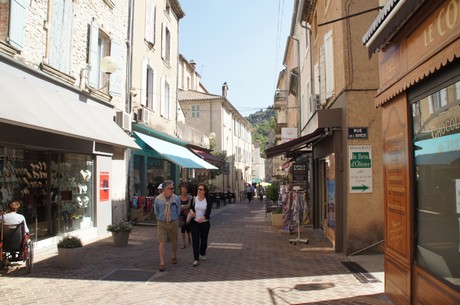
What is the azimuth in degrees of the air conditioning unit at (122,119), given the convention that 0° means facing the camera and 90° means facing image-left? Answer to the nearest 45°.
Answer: approximately 315°

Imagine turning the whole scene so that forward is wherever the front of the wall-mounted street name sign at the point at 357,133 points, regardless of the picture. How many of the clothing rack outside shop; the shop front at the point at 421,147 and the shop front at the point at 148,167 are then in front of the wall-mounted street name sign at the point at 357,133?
1

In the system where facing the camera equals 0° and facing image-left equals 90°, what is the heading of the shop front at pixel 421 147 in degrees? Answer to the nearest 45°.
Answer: approximately 45°

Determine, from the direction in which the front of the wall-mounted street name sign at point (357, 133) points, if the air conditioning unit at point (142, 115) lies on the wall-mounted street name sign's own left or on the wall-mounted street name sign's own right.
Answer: on the wall-mounted street name sign's own right

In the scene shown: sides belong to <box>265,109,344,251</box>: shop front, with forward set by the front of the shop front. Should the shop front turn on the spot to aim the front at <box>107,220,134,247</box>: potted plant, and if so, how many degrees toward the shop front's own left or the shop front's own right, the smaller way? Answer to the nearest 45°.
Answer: approximately 45° to the shop front's own left

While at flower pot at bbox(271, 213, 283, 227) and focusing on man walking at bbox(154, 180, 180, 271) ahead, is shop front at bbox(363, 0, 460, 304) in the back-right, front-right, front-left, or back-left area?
front-left

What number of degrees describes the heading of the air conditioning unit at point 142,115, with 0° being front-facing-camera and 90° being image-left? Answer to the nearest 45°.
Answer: approximately 315°

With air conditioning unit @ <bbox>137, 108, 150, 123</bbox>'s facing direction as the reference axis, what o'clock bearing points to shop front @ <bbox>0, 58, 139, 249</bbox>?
The shop front is roughly at 2 o'clock from the air conditioning unit.

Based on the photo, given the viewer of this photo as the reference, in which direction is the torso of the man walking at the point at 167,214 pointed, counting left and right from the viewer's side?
facing the viewer
